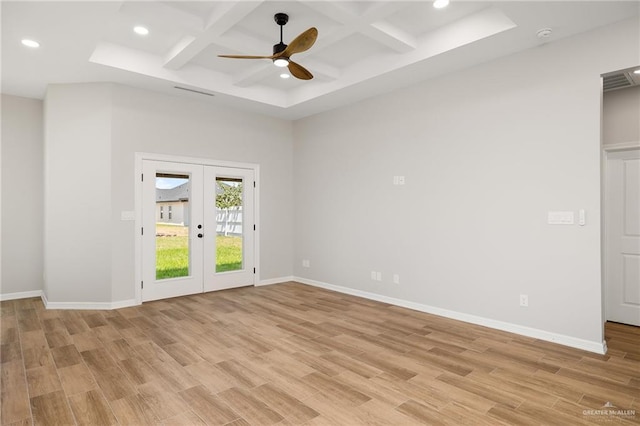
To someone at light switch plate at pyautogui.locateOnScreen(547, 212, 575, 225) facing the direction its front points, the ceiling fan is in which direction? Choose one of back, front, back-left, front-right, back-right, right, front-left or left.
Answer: front-right

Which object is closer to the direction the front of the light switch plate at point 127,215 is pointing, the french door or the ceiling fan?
the ceiling fan

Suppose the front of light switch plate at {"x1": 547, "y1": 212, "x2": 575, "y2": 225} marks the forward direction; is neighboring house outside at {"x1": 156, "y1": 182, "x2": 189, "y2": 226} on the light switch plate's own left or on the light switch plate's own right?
on the light switch plate's own right

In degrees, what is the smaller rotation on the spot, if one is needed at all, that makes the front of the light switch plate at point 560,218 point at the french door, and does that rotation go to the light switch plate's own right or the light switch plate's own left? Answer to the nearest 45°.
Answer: approximately 90° to the light switch plate's own right

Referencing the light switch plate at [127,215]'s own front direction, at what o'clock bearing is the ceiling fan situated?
The ceiling fan is roughly at 11 o'clock from the light switch plate.

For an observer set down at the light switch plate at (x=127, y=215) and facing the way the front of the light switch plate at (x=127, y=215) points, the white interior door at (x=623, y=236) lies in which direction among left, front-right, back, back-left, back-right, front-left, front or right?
front-left

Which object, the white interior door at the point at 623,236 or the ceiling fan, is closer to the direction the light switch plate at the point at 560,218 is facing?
the ceiling fan

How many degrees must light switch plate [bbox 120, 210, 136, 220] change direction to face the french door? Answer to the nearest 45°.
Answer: approximately 90° to its left

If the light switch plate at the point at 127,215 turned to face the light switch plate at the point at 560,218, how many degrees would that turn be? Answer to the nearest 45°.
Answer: approximately 45° to its left
